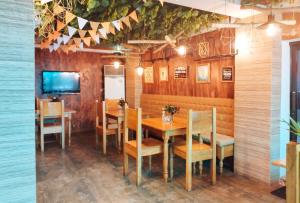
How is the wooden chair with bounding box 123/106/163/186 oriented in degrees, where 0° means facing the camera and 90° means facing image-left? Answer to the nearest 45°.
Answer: approximately 225°

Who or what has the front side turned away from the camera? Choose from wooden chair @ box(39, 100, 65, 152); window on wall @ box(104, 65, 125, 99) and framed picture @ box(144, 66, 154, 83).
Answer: the wooden chair

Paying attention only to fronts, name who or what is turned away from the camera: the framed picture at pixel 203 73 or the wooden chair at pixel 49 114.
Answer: the wooden chair

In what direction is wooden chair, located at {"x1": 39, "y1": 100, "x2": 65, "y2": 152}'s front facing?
away from the camera

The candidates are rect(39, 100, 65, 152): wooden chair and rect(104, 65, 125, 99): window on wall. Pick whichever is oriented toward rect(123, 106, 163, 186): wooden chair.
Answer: the window on wall
